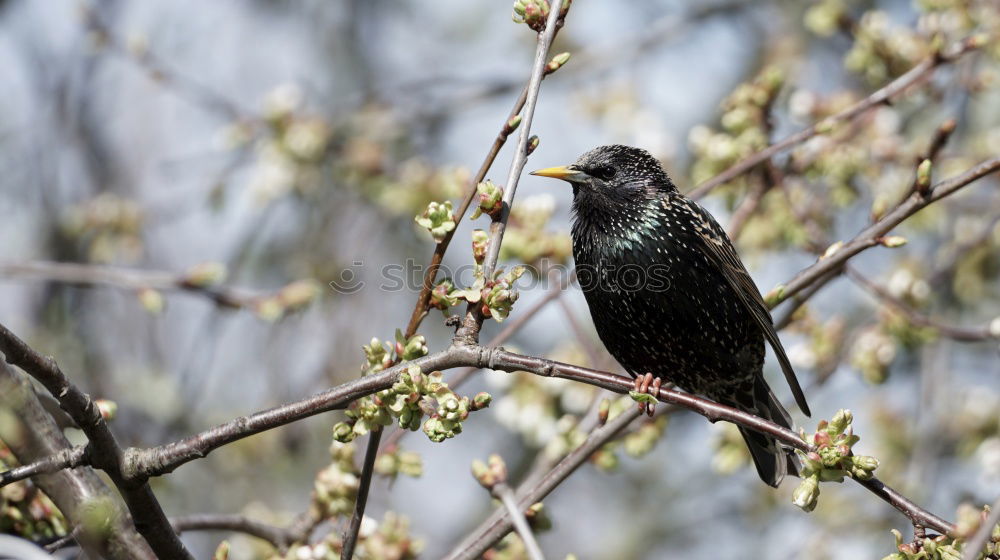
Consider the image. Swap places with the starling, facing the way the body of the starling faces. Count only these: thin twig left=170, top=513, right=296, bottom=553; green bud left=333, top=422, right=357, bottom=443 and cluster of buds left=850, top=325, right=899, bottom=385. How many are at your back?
1

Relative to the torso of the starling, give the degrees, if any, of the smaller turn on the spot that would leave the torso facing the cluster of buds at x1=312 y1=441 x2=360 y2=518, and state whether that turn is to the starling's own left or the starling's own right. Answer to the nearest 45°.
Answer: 0° — it already faces it

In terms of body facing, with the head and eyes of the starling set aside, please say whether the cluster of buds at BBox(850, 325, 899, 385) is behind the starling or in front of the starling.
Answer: behind

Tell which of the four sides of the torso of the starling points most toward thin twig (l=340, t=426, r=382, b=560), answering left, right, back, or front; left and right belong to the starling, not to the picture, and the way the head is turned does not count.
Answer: front

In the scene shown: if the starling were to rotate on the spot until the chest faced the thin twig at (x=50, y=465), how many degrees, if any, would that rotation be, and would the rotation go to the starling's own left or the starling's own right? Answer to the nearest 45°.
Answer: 0° — it already faces it

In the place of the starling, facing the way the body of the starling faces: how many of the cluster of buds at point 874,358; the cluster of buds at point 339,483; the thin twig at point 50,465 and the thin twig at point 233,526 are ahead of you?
3

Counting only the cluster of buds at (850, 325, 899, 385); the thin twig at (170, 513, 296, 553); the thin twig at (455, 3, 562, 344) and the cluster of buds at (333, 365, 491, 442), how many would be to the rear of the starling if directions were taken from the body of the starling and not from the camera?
1

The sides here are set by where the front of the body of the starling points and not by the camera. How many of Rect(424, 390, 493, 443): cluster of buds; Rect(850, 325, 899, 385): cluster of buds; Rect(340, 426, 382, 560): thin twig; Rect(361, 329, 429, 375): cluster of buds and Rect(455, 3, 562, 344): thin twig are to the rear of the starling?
1

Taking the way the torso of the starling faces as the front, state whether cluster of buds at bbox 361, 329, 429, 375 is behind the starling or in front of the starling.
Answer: in front

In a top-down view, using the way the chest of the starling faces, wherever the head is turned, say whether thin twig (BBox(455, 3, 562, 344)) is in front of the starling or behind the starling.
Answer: in front

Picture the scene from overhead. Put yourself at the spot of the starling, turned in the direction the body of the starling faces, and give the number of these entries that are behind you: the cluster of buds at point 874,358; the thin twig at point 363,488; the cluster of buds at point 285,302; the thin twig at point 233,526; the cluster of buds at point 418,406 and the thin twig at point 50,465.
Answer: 1

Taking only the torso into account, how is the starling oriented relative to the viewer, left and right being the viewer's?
facing the viewer and to the left of the viewer

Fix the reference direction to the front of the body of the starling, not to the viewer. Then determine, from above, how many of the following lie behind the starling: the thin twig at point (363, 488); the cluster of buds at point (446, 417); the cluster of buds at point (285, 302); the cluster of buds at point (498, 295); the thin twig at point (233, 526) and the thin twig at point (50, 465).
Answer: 0

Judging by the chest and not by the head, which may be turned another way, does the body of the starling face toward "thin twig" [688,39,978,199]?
no

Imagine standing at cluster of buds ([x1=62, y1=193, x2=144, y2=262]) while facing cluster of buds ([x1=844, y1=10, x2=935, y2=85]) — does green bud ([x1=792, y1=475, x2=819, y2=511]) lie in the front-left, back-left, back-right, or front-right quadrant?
front-right
